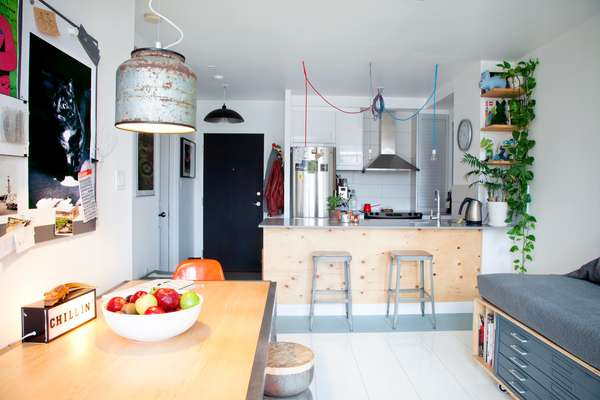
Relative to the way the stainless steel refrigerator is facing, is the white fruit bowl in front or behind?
in front

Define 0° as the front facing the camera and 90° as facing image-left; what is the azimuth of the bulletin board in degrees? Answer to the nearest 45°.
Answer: approximately 315°

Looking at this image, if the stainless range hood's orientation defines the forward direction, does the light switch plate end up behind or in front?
in front

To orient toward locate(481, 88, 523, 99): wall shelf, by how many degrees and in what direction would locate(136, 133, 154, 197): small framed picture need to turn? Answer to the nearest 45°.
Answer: approximately 45° to its left

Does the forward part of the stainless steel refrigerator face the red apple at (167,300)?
yes

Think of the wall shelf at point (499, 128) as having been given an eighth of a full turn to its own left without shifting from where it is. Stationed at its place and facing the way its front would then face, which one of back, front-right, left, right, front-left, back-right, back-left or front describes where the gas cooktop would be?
back

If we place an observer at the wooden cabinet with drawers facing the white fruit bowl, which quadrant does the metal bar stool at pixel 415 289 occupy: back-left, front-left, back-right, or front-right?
back-right

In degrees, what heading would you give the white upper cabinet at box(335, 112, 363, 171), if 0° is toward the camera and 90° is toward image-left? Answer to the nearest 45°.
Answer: approximately 0°

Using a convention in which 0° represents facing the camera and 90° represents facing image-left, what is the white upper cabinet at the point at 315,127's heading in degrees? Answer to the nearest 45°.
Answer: approximately 0°

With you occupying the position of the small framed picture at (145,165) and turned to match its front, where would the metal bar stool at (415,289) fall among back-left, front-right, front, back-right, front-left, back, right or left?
front-left

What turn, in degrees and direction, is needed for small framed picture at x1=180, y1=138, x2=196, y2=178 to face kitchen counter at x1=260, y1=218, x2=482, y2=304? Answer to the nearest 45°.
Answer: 0° — it already faces it

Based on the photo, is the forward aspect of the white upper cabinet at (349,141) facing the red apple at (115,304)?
yes
